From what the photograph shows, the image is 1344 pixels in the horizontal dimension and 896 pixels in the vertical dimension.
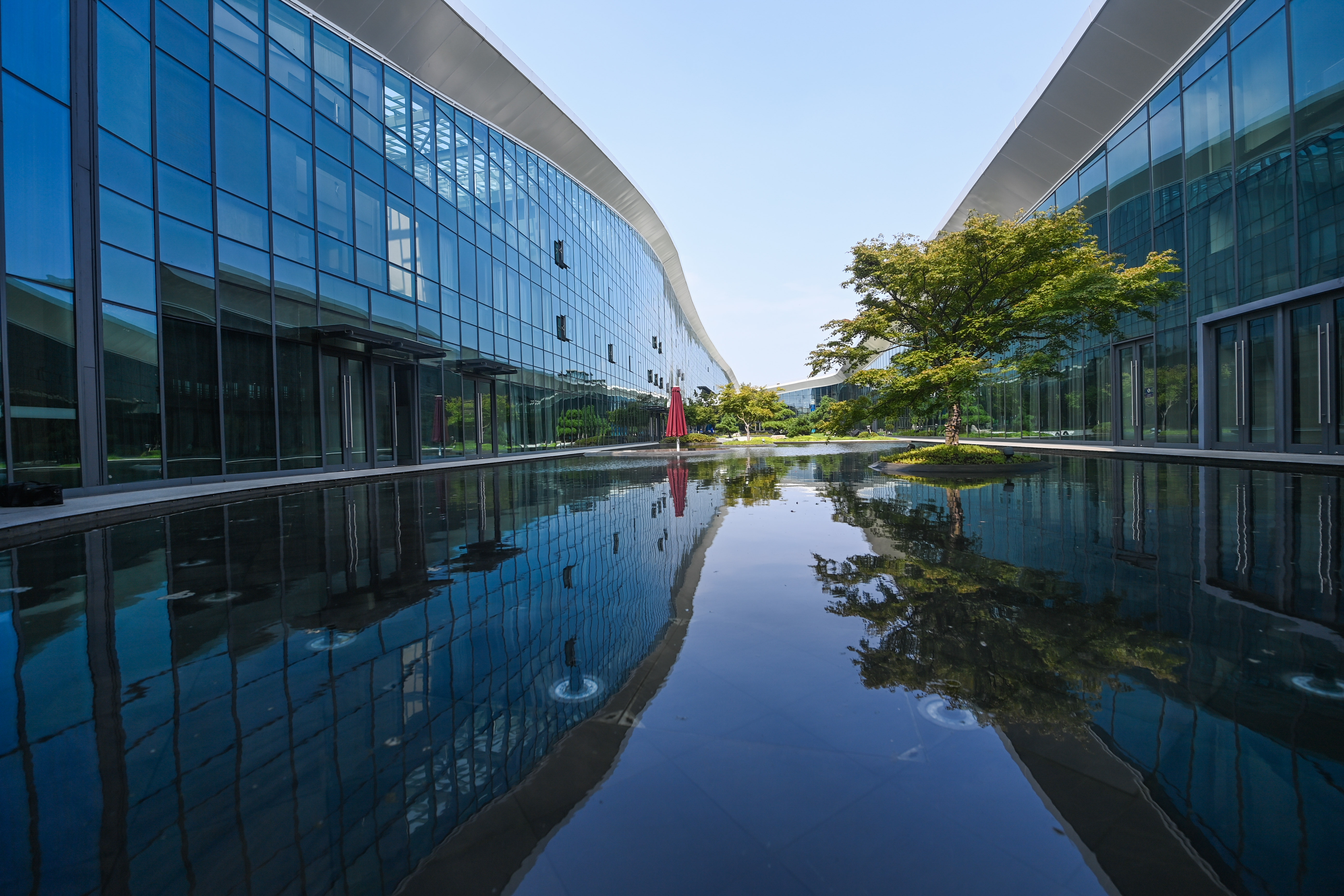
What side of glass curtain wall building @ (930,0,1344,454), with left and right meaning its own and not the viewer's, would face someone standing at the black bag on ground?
front

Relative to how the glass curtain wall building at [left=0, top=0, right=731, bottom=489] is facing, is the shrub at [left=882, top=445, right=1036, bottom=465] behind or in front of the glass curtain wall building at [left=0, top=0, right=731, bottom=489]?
in front

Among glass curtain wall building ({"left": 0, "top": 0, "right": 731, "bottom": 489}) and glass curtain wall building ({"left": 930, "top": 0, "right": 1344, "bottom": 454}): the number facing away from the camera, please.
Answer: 0

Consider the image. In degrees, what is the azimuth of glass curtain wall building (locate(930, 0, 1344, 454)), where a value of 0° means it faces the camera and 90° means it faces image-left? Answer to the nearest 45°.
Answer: approximately 45°

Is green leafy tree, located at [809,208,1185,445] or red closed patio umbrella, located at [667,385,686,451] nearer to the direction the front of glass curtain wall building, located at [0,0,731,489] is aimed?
the green leafy tree

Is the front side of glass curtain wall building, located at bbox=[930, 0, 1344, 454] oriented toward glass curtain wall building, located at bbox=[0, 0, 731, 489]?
yes

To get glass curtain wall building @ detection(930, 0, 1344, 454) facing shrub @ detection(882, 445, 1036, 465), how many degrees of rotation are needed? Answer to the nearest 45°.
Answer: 0° — it already faces it

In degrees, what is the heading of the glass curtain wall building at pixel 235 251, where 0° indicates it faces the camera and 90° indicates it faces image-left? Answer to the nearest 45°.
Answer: approximately 315°

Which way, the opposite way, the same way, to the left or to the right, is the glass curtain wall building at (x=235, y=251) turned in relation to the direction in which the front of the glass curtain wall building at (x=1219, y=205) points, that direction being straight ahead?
the opposite way

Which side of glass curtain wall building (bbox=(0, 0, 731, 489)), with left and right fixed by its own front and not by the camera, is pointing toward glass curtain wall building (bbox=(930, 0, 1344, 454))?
front

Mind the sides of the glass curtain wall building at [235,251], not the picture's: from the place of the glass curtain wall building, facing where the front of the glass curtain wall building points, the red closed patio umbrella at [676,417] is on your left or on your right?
on your left
